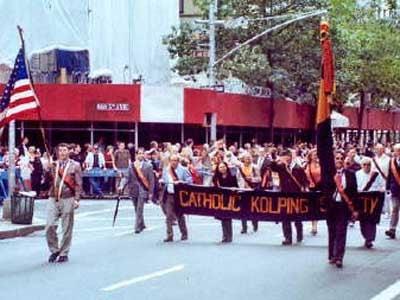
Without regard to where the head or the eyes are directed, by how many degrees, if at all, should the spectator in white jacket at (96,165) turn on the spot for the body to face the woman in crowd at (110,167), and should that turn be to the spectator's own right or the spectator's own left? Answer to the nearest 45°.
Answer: approximately 135° to the spectator's own left

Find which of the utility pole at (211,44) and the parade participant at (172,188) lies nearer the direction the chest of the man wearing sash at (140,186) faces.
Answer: the parade participant

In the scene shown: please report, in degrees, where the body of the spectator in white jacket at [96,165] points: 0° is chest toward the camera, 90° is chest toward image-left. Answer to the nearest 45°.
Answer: approximately 0°

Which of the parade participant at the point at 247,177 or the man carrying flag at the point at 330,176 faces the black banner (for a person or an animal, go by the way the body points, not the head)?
the parade participant

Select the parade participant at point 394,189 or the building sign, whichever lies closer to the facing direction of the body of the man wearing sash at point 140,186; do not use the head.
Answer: the parade participant
